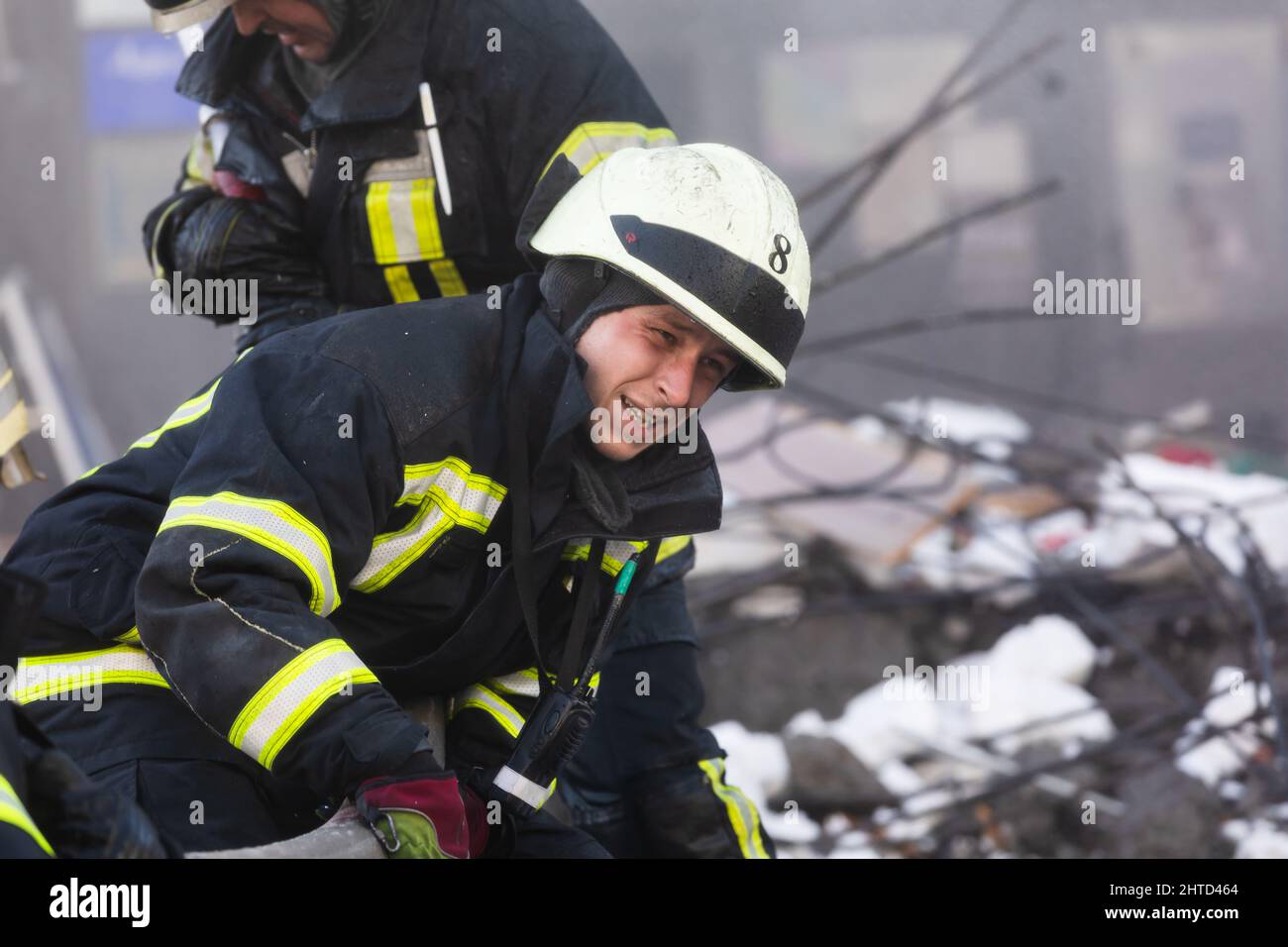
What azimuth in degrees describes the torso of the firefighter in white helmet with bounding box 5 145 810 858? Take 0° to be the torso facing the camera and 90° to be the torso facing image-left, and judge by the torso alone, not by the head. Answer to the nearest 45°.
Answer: approximately 315°

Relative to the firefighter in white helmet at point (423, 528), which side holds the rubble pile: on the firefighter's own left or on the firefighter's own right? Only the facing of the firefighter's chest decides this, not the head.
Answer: on the firefighter's own left
